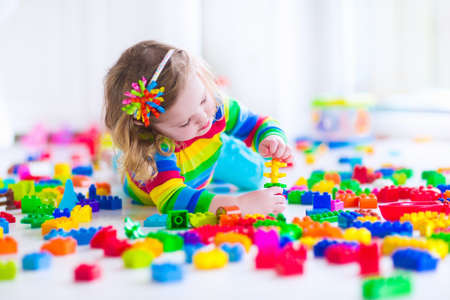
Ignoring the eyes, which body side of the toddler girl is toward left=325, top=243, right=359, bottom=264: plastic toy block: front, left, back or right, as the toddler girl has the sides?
front

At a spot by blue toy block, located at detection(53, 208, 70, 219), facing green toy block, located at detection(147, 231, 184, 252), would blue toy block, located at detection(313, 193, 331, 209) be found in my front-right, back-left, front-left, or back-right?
front-left

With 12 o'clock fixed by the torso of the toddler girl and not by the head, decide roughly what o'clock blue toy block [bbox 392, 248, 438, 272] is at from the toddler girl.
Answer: The blue toy block is roughly at 12 o'clock from the toddler girl.

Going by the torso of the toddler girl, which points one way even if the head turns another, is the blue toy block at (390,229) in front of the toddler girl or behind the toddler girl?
in front
